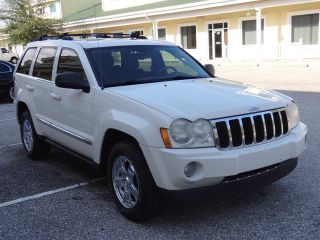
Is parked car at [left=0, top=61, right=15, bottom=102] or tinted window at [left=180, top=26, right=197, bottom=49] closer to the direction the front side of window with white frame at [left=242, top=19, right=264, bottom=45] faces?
the parked car

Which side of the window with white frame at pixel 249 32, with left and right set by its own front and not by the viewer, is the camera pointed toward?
front

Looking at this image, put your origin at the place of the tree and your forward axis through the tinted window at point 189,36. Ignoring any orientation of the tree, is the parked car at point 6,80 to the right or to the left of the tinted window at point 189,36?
right

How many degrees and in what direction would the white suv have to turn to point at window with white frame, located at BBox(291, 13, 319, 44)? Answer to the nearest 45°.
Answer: approximately 135° to its left

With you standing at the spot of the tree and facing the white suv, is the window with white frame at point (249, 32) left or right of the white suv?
left

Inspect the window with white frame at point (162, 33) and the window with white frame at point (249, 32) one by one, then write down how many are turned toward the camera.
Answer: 2

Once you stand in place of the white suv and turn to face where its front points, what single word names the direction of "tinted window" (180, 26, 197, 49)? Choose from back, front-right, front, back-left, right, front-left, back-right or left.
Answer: back-left

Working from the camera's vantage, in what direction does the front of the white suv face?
facing the viewer and to the right of the viewer

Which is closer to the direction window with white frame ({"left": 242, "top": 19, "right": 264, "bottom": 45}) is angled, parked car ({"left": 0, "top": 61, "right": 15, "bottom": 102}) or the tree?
the parked car

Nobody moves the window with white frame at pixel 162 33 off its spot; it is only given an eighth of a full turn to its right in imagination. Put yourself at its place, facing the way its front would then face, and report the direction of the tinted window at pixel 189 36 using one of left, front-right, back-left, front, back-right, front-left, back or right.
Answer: left

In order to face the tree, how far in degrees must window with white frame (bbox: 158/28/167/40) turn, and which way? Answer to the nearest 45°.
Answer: approximately 90° to its right

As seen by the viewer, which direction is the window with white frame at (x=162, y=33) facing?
toward the camera

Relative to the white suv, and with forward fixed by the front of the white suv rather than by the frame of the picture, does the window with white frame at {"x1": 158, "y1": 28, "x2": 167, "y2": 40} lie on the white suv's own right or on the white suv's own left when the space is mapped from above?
on the white suv's own left

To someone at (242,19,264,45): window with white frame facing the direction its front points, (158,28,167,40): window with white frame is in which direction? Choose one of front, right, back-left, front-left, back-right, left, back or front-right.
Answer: back-right

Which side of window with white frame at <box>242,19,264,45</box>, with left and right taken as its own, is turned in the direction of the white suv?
front

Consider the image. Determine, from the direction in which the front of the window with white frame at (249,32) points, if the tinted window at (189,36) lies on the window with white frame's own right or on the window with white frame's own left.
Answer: on the window with white frame's own right
